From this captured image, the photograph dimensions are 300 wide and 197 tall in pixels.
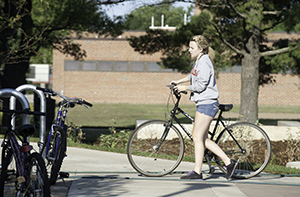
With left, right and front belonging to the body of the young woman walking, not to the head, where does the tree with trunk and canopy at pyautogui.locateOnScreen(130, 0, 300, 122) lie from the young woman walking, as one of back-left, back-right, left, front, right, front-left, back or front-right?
right

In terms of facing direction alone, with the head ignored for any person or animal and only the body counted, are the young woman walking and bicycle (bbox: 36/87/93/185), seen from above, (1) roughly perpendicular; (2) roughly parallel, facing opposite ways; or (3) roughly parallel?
roughly perpendicular

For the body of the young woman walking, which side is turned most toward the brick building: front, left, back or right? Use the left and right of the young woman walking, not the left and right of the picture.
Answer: right

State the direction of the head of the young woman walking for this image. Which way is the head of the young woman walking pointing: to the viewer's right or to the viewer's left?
to the viewer's left

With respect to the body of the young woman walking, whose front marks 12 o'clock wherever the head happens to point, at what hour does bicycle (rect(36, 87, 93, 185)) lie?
The bicycle is roughly at 11 o'clock from the young woman walking.

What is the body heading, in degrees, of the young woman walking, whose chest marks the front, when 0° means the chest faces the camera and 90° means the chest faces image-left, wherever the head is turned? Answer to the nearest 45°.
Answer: approximately 90°

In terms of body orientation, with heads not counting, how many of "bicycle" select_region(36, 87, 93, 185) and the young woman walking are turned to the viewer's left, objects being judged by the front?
1
